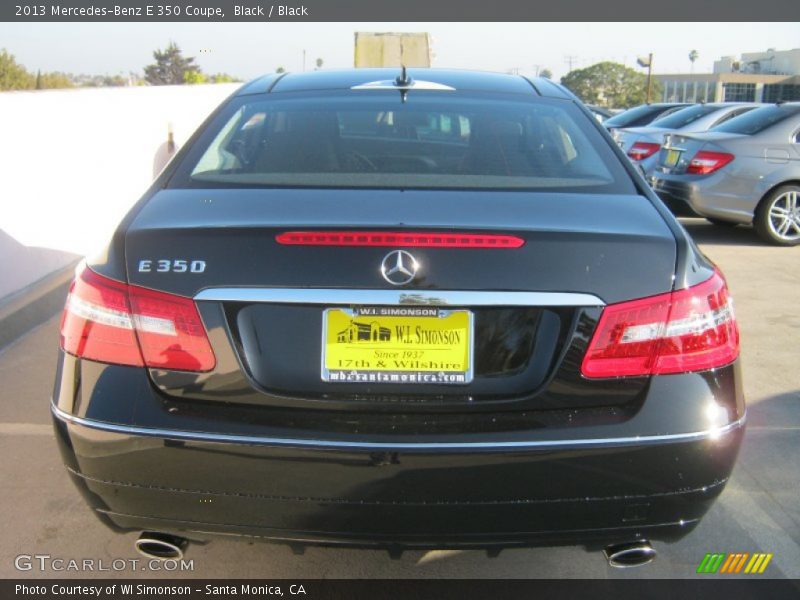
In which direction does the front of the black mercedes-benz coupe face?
away from the camera

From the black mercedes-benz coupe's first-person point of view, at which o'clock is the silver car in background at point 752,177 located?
The silver car in background is roughly at 1 o'clock from the black mercedes-benz coupe.

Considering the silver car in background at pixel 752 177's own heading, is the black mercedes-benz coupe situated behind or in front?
behind

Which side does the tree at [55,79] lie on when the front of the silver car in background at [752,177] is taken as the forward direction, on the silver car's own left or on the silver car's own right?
on the silver car's own left

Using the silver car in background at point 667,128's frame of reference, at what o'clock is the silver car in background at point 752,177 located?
the silver car in background at point 752,177 is roughly at 4 o'clock from the silver car in background at point 667,128.

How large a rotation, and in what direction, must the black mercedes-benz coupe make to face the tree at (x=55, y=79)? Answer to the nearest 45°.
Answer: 0° — it already faces it

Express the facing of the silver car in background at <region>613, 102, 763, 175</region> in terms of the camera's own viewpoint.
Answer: facing away from the viewer and to the right of the viewer

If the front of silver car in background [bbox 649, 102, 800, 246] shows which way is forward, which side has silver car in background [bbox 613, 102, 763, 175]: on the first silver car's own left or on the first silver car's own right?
on the first silver car's own left

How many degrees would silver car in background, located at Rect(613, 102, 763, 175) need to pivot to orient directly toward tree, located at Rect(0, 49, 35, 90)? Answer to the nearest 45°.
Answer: approximately 90° to its left

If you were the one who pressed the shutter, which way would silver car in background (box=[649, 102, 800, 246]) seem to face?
facing away from the viewer and to the right of the viewer
